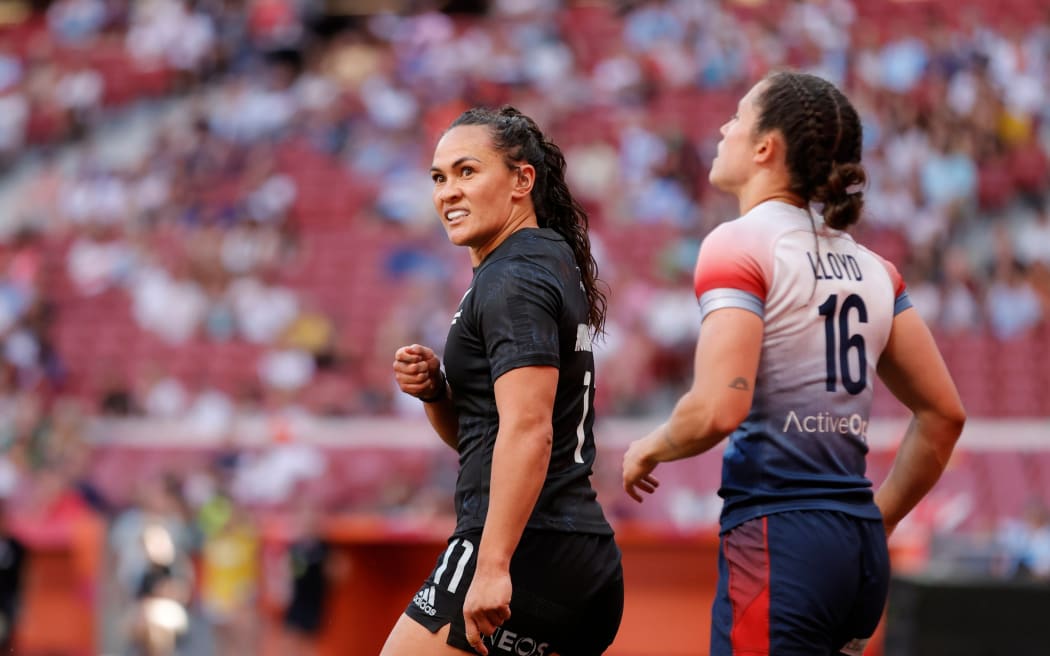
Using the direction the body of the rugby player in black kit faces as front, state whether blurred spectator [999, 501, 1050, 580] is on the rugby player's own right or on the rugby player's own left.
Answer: on the rugby player's own right

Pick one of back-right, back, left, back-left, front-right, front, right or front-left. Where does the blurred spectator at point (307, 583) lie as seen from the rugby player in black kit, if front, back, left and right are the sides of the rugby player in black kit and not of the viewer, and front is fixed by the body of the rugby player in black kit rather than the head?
right

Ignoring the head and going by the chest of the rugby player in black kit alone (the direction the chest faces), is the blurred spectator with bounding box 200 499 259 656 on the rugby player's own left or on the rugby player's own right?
on the rugby player's own right

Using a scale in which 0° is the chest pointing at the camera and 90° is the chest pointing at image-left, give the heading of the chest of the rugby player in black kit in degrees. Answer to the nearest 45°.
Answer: approximately 90°
